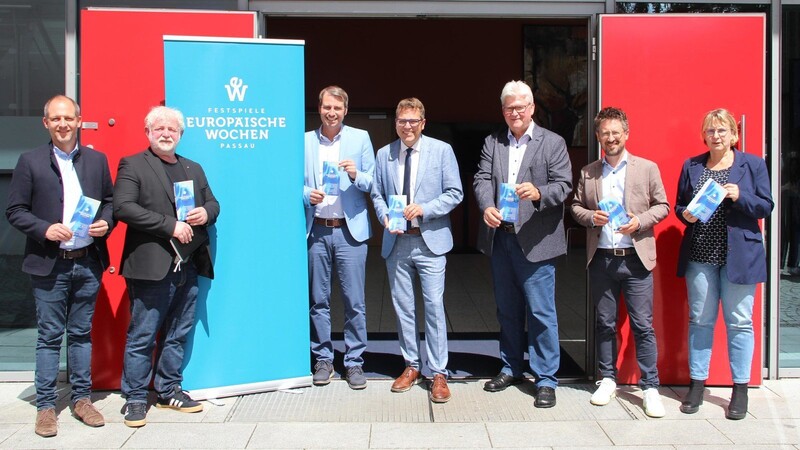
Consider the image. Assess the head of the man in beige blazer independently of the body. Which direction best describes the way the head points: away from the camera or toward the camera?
toward the camera

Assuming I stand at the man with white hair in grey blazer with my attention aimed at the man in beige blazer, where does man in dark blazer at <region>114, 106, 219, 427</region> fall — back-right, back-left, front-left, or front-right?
back-right

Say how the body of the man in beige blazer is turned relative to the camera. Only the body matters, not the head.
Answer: toward the camera

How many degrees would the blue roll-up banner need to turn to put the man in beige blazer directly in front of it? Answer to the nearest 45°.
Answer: approximately 90° to its left

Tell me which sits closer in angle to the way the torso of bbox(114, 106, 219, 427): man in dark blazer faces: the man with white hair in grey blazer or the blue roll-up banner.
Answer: the man with white hair in grey blazer

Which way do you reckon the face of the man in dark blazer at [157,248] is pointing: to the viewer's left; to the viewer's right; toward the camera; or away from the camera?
toward the camera

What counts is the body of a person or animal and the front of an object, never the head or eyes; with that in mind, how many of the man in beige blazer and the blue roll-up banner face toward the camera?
2

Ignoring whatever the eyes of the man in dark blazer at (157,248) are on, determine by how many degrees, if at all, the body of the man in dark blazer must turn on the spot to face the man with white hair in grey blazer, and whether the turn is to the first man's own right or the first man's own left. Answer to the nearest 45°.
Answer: approximately 45° to the first man's own left

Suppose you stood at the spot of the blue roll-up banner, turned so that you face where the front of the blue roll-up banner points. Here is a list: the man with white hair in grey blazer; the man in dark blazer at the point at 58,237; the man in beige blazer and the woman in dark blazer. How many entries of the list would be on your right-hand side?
1

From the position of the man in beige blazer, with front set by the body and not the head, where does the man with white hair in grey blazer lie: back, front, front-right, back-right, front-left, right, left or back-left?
right

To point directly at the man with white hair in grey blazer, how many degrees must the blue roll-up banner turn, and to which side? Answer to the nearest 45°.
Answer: approximately 90° to its left

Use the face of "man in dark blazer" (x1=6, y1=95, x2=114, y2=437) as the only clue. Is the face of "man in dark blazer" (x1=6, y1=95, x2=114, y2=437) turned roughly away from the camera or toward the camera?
toward the camera
